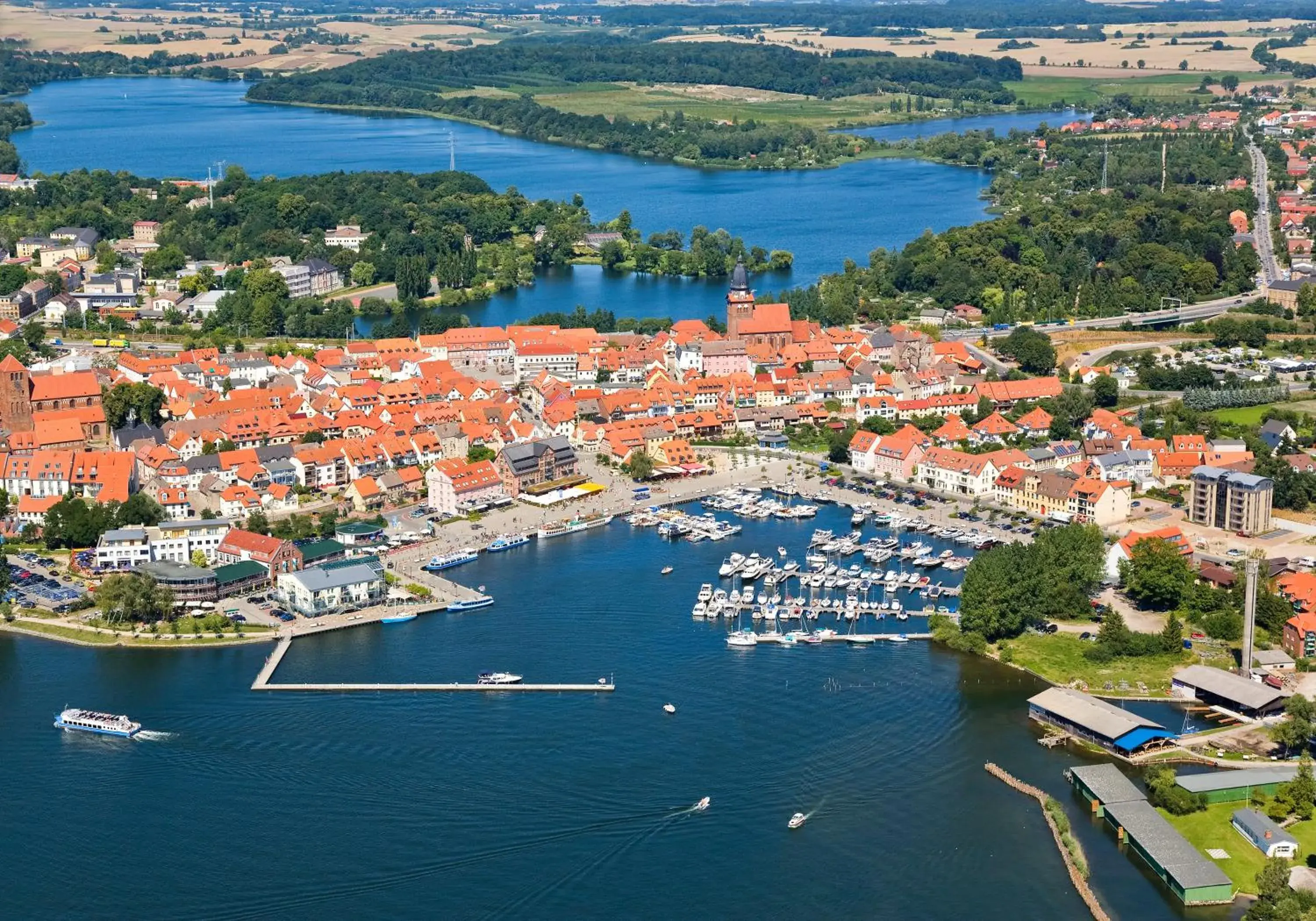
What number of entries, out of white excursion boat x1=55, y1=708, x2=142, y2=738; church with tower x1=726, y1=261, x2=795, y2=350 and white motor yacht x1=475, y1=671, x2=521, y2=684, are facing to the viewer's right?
1

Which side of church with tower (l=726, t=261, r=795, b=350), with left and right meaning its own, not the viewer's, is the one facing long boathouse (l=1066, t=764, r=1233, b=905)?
left

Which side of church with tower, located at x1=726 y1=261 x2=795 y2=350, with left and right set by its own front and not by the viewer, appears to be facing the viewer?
left

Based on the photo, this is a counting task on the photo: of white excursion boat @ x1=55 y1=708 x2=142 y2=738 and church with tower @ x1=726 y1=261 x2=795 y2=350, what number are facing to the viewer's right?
0

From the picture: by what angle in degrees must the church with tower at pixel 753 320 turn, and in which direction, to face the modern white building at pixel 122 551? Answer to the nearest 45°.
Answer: approximately 45° to its left

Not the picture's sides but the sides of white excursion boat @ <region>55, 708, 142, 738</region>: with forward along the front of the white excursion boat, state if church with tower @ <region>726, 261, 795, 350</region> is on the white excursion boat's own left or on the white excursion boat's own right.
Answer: on the white excursion boat's own right

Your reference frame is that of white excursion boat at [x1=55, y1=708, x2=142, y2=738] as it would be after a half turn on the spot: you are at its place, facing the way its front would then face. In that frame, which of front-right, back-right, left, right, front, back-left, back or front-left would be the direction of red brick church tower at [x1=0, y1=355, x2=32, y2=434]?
back-left

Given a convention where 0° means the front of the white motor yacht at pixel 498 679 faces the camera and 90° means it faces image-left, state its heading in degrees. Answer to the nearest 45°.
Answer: approximately 270°

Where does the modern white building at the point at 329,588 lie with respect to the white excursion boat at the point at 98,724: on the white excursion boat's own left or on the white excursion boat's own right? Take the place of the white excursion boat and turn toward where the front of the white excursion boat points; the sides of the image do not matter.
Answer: on the white excursion boat's own right

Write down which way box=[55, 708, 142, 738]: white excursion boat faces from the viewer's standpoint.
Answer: facing away from the viewer and to the left of the viewer
